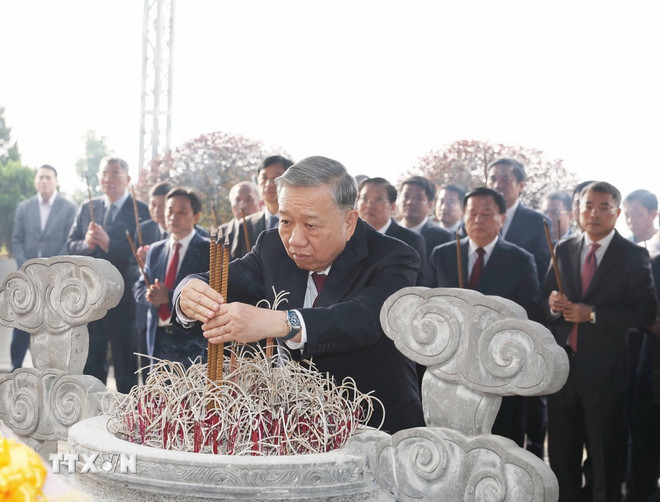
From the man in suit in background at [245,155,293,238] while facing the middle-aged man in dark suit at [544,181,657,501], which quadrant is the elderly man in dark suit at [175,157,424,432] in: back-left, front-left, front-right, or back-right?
front-right

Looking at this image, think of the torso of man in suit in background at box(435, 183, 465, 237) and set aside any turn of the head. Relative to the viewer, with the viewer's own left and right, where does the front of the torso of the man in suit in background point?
facing the viewer and to the left of the viewer

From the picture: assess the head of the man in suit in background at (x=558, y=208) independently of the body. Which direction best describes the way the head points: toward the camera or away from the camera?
toward the camera

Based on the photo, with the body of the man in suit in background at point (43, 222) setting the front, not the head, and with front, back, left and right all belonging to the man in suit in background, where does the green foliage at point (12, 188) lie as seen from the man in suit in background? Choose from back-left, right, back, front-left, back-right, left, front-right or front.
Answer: back

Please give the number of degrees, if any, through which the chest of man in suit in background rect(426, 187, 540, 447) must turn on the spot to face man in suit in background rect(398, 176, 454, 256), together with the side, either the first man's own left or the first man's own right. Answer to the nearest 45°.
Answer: approximately 135° to the first man's own right

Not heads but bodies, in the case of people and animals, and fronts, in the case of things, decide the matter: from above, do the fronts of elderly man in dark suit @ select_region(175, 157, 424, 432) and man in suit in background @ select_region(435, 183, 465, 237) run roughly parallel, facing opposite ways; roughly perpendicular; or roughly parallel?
roughly parallel

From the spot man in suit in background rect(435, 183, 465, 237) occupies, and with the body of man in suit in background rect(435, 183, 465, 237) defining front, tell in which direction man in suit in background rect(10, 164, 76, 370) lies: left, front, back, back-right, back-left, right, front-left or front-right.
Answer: front-right

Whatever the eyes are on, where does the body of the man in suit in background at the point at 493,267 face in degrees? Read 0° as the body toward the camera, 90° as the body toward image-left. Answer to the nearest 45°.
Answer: approximately 0°

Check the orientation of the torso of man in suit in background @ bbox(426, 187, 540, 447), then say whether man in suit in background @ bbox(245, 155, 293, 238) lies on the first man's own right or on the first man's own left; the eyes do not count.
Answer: on the first man's own right

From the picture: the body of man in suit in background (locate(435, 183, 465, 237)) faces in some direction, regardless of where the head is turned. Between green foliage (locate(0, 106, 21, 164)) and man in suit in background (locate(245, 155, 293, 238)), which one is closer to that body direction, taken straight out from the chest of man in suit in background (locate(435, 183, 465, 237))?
the man in suit in background

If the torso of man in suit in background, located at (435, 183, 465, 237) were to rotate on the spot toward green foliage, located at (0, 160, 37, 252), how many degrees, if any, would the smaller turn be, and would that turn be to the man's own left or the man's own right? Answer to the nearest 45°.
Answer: approximately 90° to the man's own right

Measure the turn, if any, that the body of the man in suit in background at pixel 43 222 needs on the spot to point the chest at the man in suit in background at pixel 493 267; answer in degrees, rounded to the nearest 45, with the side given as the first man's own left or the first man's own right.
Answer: approximately 45° to the first man's own left

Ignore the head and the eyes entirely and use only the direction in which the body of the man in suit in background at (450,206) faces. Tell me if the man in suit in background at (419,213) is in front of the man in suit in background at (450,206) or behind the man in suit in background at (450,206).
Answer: in front

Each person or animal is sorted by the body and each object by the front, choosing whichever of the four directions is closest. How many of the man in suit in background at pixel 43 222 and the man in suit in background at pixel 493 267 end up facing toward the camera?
2

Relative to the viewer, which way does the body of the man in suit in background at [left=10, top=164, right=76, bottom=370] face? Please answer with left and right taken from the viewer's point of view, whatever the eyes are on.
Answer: facing the viewer
